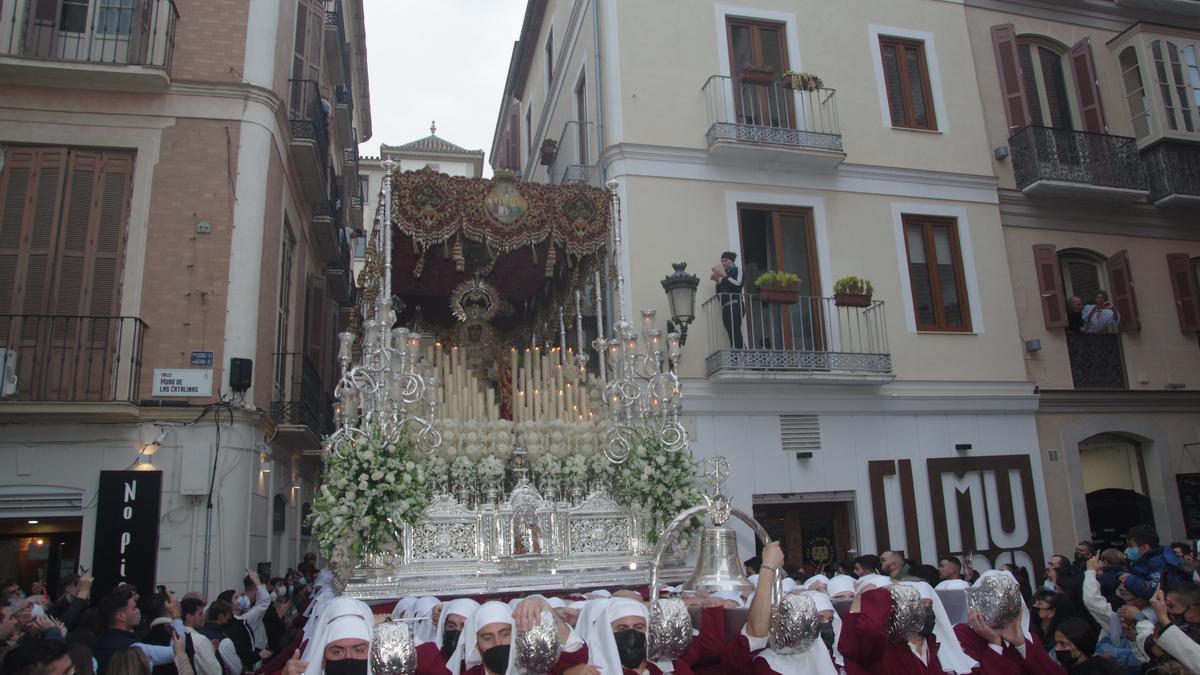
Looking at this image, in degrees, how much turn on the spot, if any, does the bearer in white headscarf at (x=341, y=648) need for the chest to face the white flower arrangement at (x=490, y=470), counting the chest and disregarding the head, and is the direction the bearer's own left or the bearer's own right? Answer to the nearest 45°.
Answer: approximately 180°

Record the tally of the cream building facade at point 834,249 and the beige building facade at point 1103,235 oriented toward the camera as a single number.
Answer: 2

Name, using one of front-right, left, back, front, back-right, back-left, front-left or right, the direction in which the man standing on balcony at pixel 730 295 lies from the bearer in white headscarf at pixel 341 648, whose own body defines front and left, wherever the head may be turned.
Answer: back-left

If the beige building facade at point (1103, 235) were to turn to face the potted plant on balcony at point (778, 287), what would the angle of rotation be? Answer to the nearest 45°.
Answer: approximately 45° to its right

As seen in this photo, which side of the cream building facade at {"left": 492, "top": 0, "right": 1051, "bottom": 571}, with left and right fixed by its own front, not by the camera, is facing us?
front

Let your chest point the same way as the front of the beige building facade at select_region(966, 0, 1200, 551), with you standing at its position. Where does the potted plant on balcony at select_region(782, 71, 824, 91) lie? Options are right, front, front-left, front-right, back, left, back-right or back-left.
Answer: front-right

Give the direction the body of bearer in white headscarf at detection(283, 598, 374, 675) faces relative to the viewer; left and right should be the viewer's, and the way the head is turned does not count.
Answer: facing the viewer

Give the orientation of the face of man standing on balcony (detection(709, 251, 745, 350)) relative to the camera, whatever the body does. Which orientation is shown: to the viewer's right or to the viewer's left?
to the viewer's left

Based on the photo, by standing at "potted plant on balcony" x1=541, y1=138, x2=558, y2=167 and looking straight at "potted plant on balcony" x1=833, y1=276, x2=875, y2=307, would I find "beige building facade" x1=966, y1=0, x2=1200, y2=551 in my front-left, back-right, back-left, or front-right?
front-left

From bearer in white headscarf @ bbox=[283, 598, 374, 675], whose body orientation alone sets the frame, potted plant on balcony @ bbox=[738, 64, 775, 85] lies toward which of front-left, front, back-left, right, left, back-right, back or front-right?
back-left
